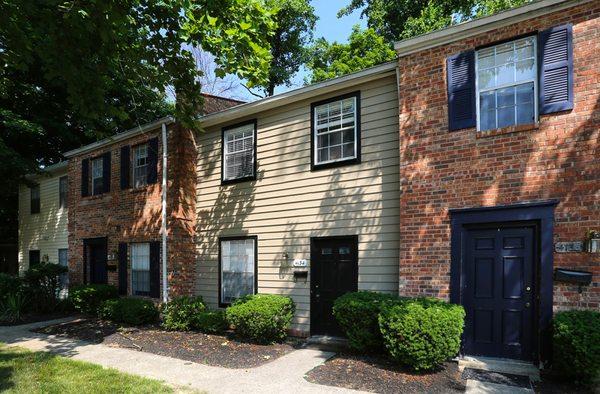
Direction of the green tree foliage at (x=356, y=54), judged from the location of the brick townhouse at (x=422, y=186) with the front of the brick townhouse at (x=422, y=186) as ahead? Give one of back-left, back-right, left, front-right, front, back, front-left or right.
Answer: back-right

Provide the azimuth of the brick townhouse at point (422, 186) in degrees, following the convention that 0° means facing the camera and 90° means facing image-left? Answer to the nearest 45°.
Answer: approximately 45°

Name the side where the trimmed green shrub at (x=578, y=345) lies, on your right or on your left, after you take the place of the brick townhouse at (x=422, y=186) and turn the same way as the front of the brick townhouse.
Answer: on your left

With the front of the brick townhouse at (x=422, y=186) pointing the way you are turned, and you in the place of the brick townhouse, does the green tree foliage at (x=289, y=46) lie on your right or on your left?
on your right

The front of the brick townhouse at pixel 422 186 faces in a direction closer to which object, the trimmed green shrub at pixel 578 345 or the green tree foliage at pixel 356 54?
the trimmed green shrub

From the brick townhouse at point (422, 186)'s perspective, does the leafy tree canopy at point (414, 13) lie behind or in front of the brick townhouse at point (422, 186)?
behind
